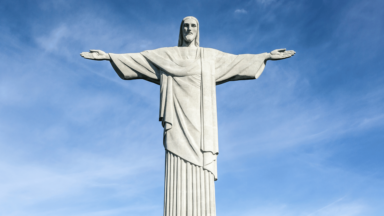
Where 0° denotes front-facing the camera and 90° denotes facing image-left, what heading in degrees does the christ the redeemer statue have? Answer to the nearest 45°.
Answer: approximately 0°
